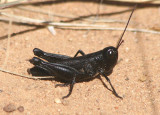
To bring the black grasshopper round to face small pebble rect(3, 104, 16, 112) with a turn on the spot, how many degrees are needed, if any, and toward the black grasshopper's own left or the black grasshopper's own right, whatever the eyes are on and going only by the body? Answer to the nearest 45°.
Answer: approximately 135° to the black grasshopper's own right

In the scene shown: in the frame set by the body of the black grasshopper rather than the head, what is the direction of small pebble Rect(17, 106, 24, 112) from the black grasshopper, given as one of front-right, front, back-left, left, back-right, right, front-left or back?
back-right

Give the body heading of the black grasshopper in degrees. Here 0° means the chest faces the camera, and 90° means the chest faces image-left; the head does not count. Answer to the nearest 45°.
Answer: approximately 270°

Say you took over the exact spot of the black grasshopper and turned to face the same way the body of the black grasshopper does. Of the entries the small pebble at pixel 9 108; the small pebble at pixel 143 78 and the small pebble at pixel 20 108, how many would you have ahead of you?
1

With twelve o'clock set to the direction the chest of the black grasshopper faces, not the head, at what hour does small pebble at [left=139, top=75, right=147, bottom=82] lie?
The small pebble is roughly at 12 o'clock from the black grasshopper.
